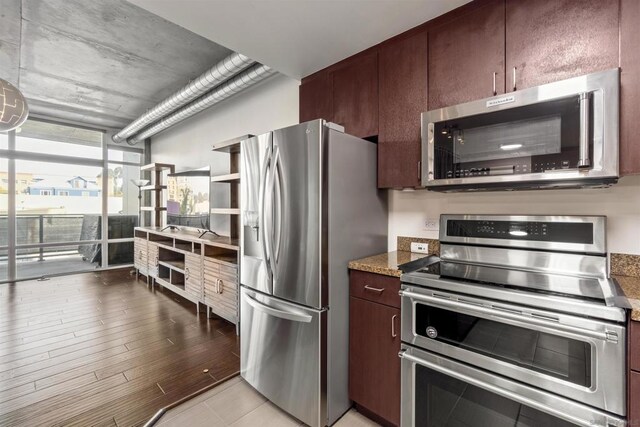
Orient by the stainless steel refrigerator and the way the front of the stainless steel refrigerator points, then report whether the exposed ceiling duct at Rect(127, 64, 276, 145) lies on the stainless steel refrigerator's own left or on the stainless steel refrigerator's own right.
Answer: on the stainless steel refrigerator's own right

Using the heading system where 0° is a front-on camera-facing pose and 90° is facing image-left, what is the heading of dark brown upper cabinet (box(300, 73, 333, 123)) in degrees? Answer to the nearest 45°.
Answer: approximately 45°

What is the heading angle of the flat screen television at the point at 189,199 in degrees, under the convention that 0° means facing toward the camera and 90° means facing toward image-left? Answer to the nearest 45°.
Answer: approximately 45°
